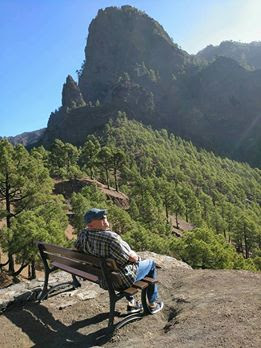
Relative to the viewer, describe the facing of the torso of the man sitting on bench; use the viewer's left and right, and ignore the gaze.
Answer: facing away from the viewer and to the right of the viewer

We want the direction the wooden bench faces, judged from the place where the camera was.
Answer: facing away from the viewer and to the right of the viewer

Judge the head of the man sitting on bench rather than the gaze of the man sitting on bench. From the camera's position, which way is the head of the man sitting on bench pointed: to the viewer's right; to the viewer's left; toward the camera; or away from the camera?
to the viewer's right
